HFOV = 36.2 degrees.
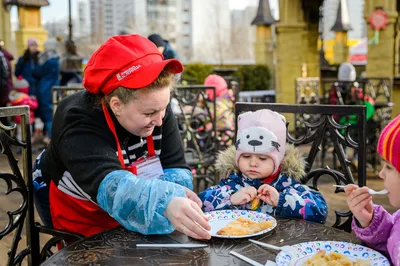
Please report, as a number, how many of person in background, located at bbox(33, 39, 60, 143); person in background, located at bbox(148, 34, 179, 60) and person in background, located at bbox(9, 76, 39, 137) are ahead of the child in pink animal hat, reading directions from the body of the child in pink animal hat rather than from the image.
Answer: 0

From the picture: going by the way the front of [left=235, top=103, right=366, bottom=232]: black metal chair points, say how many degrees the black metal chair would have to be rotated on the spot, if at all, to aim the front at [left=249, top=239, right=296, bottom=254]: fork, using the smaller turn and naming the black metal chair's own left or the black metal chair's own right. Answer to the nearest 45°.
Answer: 0° — it already faces it

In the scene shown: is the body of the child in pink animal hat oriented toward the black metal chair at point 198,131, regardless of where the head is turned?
no

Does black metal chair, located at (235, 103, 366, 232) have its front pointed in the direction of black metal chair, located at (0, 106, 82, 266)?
no

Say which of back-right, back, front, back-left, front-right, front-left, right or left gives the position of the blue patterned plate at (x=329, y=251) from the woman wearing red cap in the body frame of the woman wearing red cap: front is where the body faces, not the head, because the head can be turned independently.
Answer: front

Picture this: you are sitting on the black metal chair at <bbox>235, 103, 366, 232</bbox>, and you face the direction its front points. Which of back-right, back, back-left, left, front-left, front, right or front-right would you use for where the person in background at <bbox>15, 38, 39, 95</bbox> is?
back-right

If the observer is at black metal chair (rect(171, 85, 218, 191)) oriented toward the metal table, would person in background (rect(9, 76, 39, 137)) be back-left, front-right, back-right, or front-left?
back-right

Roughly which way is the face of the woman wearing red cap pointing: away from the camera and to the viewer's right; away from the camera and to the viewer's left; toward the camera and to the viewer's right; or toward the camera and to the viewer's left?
toward the camera and to the viewer's right

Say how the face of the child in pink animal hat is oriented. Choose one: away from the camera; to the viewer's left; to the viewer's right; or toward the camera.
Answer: toward the camera

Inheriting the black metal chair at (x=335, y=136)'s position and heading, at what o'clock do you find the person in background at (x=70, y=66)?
The person in background is roughly at 5 o'clock from the black metal chair.

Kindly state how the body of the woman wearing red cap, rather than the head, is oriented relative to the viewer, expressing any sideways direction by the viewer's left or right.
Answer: facing the viewer and to the right of the viewer

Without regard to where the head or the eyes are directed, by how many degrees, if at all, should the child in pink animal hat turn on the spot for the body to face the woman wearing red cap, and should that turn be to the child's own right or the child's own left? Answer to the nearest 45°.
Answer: approximately 45° to the child's own right

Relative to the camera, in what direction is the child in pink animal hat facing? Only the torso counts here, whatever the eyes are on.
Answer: toward the camera

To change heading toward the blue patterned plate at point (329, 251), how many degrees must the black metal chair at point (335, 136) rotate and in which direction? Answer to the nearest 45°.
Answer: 0° — it already faces it

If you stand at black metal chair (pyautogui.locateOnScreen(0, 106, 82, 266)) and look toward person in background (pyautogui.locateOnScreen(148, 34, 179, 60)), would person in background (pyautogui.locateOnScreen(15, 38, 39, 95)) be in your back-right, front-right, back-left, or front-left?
front-left

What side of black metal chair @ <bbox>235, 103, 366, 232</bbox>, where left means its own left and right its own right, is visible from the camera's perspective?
front

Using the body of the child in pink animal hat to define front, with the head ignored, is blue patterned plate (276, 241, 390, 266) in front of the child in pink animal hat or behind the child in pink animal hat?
in front
